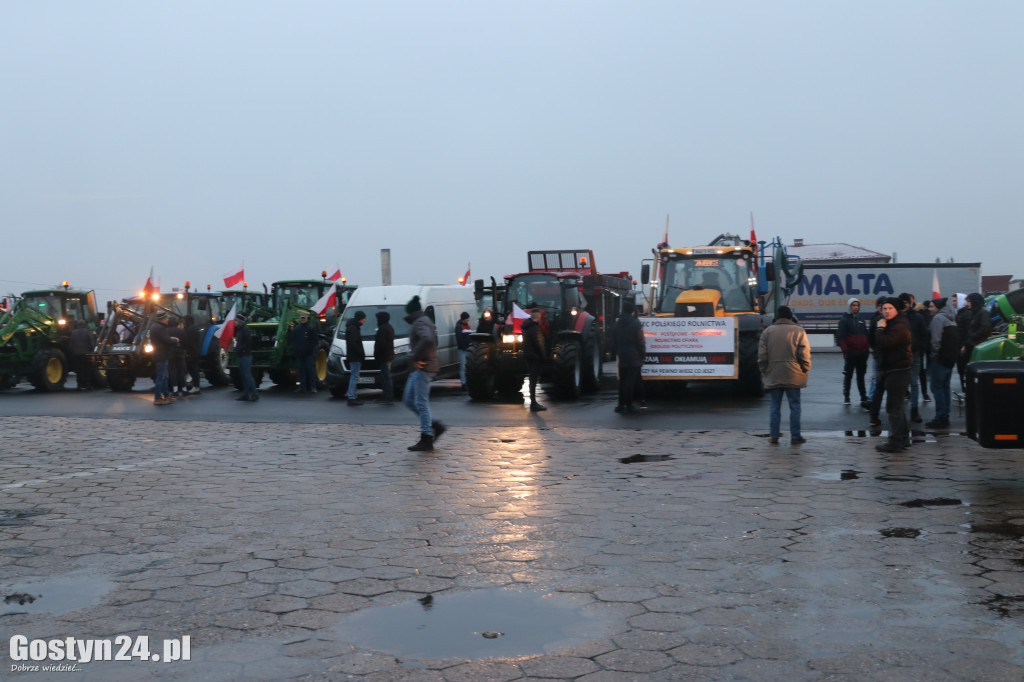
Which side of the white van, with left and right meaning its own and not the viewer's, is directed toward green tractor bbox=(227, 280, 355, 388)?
right

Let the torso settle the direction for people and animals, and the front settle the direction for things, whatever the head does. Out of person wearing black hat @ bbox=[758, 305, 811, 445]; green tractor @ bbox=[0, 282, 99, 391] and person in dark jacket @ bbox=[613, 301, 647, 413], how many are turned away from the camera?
2

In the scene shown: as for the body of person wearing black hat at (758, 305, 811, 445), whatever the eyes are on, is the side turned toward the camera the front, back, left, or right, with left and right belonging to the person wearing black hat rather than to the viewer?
back

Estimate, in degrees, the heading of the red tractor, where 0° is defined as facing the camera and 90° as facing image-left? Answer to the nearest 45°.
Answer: approximately 45°

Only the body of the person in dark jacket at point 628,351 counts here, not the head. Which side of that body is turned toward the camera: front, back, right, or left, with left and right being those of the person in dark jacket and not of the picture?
back

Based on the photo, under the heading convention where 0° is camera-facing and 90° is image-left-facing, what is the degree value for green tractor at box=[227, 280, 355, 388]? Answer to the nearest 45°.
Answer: approximately 45°
